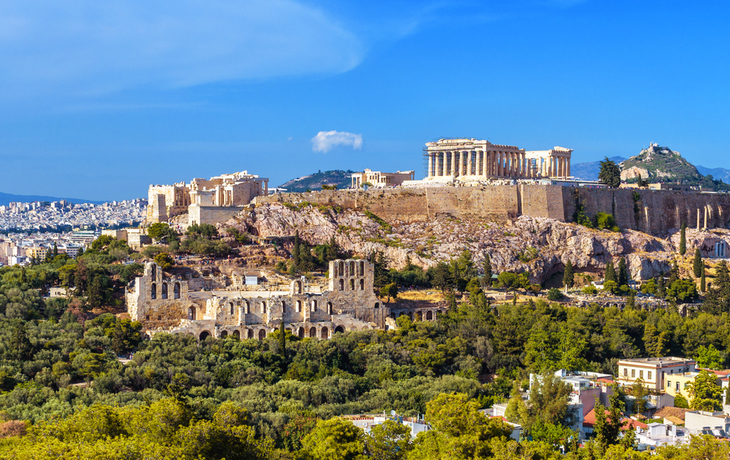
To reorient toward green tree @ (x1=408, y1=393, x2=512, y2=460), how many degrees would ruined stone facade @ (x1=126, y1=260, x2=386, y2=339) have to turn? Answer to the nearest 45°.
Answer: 0° — it already faces it

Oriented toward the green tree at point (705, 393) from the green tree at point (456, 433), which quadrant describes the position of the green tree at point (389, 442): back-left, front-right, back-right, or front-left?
back-left

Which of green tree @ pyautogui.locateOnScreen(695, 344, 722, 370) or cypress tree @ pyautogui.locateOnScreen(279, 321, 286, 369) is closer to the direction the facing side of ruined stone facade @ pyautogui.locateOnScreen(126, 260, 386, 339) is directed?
the cypress tree

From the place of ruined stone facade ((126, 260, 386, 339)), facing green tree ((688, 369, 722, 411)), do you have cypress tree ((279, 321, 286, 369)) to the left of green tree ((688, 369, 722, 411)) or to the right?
right

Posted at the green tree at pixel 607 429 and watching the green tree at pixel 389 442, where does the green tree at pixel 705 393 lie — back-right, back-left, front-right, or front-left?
back-right

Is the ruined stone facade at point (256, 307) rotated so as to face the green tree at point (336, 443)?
yes

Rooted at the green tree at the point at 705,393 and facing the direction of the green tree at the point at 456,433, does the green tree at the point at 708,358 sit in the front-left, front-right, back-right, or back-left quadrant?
back-right

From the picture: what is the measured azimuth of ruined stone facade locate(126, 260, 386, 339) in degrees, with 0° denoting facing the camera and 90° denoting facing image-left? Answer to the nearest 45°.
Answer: approximately 0°

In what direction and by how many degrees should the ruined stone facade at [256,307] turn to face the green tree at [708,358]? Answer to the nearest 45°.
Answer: approximately 90° to its left
